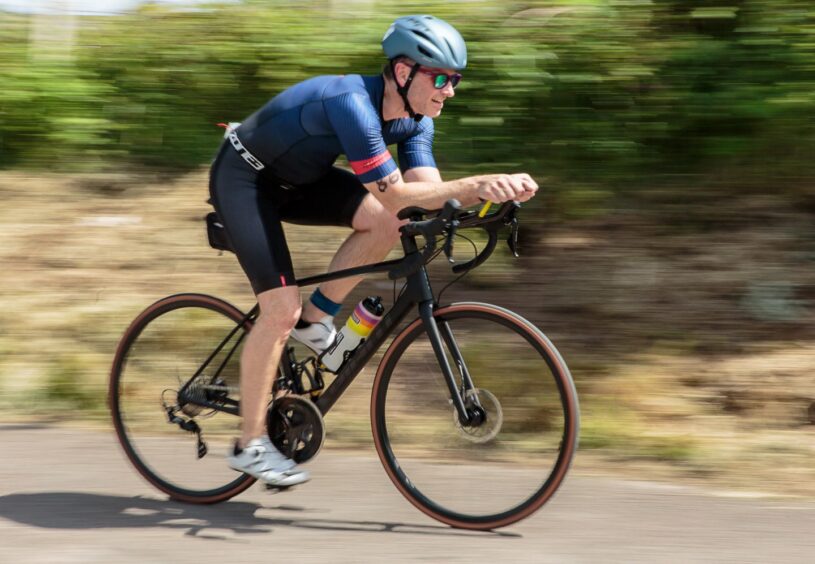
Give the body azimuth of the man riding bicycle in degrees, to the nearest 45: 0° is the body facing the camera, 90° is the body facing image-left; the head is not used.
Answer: approximately 315°

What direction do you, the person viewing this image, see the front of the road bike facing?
facing the viewer and to the right of the viewer

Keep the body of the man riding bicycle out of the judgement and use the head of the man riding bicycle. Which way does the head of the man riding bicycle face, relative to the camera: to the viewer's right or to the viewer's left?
to the viewer's right
